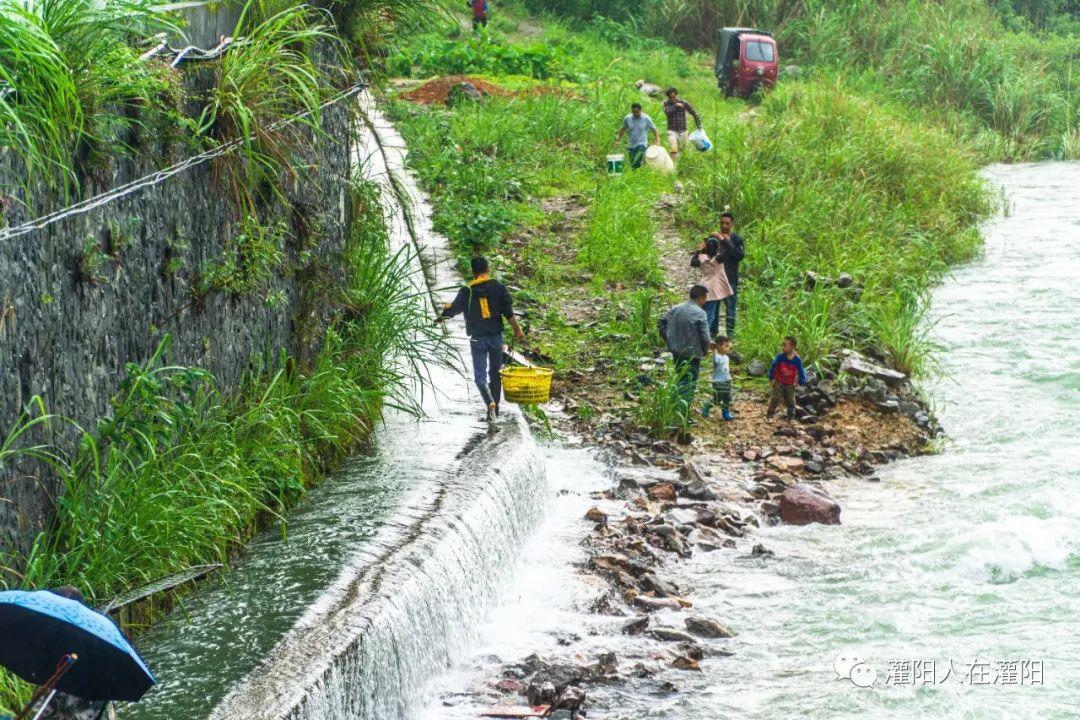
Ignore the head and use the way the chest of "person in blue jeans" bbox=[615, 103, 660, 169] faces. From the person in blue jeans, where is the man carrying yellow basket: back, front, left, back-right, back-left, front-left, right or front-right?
front

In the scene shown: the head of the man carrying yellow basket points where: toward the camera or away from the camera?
away from the camera

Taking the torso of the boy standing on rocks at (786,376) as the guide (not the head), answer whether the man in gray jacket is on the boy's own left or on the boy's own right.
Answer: on the boy's own right

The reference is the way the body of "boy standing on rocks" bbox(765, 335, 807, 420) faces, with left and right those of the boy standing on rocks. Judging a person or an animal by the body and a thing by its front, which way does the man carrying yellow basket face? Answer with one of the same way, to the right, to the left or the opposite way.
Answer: the opposite way

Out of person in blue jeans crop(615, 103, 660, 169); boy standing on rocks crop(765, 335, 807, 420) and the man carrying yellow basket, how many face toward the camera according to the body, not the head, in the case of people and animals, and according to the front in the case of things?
2

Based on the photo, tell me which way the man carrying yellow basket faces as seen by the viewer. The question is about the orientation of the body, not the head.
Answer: away from the camera

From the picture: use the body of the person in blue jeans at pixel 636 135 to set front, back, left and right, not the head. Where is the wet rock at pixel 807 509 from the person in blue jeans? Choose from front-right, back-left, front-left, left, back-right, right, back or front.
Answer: front

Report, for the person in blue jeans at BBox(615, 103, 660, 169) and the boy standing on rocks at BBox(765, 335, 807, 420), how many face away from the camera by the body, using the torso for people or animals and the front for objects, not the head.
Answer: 0

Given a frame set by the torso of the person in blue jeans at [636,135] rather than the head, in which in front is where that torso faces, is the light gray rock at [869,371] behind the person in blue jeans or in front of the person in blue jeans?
in front

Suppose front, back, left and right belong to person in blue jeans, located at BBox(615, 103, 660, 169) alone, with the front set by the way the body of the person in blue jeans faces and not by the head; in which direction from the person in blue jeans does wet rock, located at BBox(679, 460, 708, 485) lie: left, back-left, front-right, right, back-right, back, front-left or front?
front

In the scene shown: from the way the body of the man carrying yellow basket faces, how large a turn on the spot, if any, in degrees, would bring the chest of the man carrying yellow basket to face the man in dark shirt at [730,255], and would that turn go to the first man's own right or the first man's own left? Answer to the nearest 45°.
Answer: approximately 45° to the first man's own right

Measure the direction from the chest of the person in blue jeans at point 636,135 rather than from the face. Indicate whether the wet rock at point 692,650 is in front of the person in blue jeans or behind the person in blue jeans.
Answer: in front

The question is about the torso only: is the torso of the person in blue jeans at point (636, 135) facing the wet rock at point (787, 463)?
yes

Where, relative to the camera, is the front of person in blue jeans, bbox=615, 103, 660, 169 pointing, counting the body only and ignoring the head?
toward the camera

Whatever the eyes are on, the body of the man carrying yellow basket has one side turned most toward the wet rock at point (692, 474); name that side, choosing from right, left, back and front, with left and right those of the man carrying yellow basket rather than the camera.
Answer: right

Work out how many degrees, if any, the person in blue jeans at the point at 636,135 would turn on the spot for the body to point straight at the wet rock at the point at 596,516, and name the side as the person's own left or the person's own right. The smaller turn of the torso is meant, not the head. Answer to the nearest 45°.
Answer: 0° — they already face it

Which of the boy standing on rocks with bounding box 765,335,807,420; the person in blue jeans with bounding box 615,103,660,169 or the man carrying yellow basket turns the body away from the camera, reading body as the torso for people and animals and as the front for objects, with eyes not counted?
the man carrying yellow basket

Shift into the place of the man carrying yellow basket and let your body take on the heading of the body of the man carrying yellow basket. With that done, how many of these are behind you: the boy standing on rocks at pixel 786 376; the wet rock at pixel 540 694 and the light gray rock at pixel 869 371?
1

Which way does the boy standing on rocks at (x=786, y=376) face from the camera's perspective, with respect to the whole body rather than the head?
toward the camera
